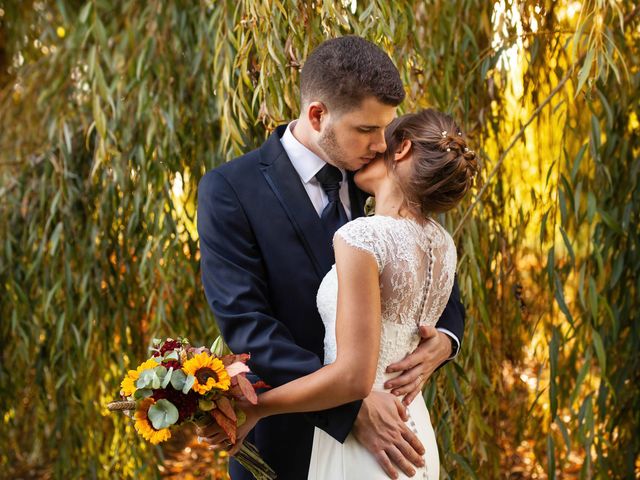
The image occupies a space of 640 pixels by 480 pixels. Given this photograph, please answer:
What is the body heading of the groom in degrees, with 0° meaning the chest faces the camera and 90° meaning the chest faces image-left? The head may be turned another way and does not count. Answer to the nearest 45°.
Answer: approximately 315°

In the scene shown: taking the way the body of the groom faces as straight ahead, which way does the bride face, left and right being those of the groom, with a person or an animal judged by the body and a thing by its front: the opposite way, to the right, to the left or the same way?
the opposite way

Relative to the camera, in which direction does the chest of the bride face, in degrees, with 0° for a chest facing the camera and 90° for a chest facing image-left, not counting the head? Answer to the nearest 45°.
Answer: approximately 135°

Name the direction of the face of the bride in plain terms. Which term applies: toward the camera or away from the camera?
away from the camera
